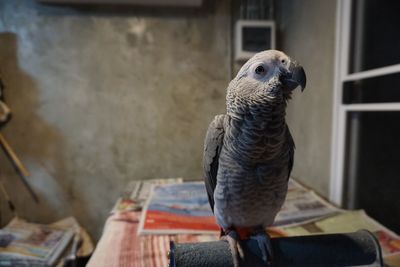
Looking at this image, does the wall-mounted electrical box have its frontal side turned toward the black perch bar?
yes

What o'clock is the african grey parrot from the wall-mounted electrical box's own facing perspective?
The african grey parrot is roughly at 12 o'clock from the wall-mounted electrical box.

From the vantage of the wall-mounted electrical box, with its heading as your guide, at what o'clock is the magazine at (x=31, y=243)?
The magazine is roughly at 2 o'clock from the wall-mounted electrical box.

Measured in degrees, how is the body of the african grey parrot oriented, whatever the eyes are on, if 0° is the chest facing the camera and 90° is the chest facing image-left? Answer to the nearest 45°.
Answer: approximately 315°

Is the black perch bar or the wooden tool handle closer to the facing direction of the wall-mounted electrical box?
the black perch bar

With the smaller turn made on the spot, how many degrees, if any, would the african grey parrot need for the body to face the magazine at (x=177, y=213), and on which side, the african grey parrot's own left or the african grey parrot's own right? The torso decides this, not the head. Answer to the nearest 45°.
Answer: approximately 180°

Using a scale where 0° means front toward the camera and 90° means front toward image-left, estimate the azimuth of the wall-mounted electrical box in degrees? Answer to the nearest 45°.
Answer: approximately 0°
